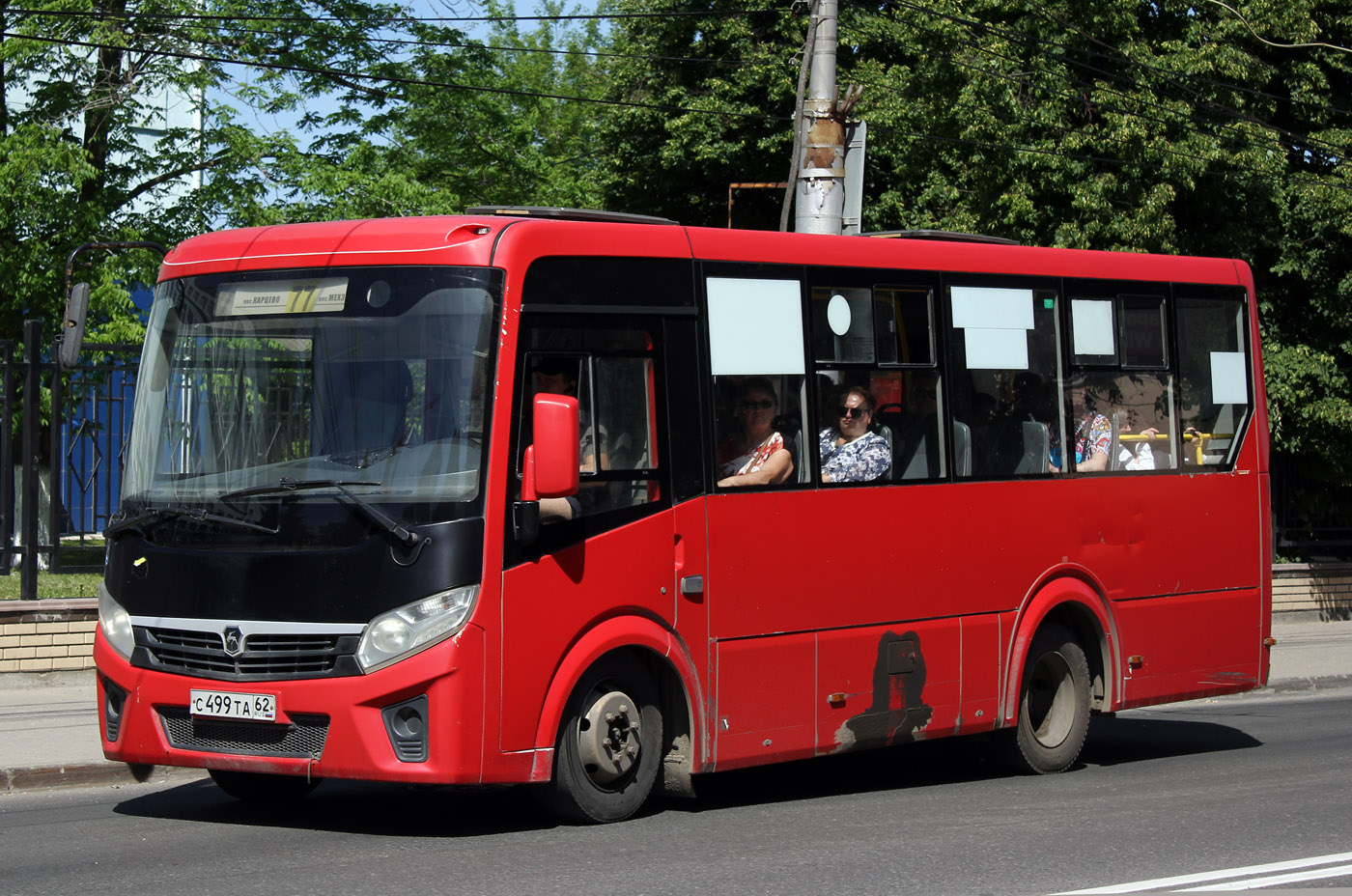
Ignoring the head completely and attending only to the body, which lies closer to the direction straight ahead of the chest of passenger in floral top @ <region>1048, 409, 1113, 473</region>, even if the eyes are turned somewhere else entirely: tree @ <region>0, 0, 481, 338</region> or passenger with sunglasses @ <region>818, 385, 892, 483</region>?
the passenger with sunglasses

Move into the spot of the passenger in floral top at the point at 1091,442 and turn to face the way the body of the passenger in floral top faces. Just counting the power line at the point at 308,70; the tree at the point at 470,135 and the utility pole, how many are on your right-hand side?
3

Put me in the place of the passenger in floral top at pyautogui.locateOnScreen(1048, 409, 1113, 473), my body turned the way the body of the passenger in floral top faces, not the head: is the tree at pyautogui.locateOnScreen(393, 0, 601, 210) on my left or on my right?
on my right

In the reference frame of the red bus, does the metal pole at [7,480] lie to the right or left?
on its right

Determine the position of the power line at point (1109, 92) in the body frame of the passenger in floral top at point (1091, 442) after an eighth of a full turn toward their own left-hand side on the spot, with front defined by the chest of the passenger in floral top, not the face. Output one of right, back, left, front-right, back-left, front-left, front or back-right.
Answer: back

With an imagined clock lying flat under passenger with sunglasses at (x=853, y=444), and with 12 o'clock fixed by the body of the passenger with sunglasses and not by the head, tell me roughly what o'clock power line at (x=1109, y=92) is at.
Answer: The power line is roughly at 5 o'clock from the passenger with sunglasses.

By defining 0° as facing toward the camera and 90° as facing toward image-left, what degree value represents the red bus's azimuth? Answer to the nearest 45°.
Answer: approximately 45°
